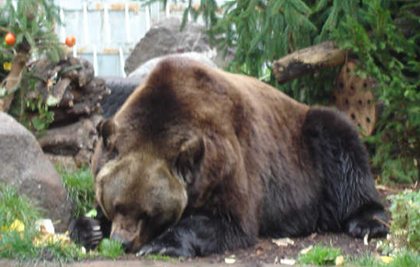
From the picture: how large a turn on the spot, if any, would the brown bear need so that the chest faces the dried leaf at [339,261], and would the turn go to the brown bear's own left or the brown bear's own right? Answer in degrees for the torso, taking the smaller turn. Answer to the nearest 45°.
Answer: approximately 90° to the brown bear's own left

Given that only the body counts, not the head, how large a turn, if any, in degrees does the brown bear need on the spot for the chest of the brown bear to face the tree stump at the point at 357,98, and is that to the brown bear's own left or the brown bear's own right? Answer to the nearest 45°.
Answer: approximately 180°

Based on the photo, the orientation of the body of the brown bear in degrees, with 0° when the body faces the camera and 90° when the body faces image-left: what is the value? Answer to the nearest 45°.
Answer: approximately 45°

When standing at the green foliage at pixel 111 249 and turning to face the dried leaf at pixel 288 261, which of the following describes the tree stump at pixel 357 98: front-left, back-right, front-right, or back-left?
front-left

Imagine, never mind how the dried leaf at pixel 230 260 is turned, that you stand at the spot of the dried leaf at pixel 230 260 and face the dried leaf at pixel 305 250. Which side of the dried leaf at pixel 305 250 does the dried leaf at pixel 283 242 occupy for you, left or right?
left

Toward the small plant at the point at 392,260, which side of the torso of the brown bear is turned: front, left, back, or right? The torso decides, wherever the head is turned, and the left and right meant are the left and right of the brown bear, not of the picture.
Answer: left

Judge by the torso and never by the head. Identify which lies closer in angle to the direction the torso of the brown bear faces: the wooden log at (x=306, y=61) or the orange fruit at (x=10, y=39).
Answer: the orange fruit

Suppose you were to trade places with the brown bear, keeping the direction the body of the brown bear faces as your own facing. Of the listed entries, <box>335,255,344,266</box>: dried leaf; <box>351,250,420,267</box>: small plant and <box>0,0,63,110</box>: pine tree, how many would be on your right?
1

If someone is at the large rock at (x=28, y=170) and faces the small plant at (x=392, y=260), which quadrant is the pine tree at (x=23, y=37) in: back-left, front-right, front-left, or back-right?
back-left

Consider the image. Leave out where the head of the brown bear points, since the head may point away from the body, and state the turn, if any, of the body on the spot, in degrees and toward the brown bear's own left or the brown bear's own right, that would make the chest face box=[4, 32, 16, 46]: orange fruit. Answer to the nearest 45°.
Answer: approximately 90° to the brown bear's own right

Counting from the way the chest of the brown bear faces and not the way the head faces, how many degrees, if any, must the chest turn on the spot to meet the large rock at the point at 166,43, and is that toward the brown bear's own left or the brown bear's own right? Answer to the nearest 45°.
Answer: approximately 135° to the brown bear's own right

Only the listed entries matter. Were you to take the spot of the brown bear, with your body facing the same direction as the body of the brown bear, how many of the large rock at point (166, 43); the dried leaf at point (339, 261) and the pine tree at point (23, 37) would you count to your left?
1
